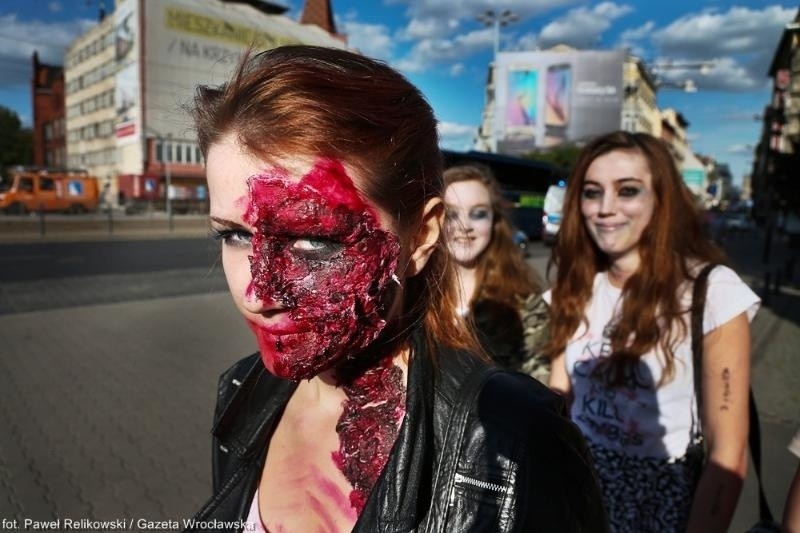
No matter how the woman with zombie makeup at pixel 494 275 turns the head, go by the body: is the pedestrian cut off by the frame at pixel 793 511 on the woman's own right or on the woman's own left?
on the woman's own left

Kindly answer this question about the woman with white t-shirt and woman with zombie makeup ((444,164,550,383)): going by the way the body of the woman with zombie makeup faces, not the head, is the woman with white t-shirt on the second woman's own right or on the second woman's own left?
on the second woman's own left

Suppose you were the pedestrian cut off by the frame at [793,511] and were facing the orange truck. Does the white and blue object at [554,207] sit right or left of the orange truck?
right

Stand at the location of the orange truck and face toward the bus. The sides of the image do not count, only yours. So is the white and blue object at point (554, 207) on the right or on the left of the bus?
right

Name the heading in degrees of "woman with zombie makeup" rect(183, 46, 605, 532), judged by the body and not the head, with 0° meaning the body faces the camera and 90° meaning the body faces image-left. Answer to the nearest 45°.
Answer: approximately 45°

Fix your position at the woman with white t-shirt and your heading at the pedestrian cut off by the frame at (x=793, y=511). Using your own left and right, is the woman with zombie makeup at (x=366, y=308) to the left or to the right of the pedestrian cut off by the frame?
right

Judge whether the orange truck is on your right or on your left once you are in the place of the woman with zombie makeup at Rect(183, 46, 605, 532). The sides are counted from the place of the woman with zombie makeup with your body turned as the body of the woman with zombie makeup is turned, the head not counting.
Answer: on your right

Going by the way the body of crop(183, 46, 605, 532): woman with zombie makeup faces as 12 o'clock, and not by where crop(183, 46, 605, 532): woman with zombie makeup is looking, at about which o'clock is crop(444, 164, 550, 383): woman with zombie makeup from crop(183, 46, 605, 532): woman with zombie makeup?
crop(444, 164, 550, 383): woman with zombie makeup is roughly at 5 o'clock from crop(183, 46, 605, 532): woman with zombie makeup.

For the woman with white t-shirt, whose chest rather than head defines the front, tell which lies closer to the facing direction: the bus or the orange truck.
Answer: the orange truck

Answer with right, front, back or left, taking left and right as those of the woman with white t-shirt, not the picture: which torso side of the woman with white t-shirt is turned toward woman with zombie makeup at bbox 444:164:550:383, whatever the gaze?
right
